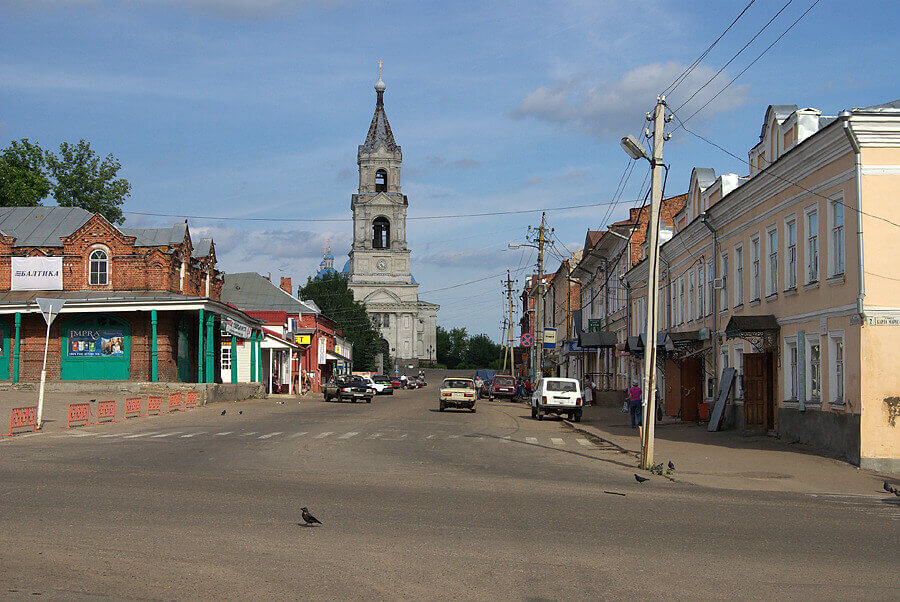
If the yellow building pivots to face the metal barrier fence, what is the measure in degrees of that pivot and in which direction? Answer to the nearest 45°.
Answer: approximately 45° to its right

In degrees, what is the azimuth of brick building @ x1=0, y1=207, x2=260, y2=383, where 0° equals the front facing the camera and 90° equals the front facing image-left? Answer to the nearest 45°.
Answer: approximately 0°

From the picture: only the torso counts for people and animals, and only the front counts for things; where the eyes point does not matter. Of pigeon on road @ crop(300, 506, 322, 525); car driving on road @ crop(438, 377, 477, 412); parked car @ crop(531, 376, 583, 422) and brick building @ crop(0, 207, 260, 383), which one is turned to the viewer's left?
the pigeon on road

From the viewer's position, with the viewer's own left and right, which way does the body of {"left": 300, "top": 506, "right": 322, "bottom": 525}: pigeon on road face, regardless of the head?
facing to the left of the viewer

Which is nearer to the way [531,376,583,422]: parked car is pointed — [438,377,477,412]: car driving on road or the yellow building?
the car driving on road

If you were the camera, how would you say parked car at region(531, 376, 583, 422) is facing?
facing away from the viewer
